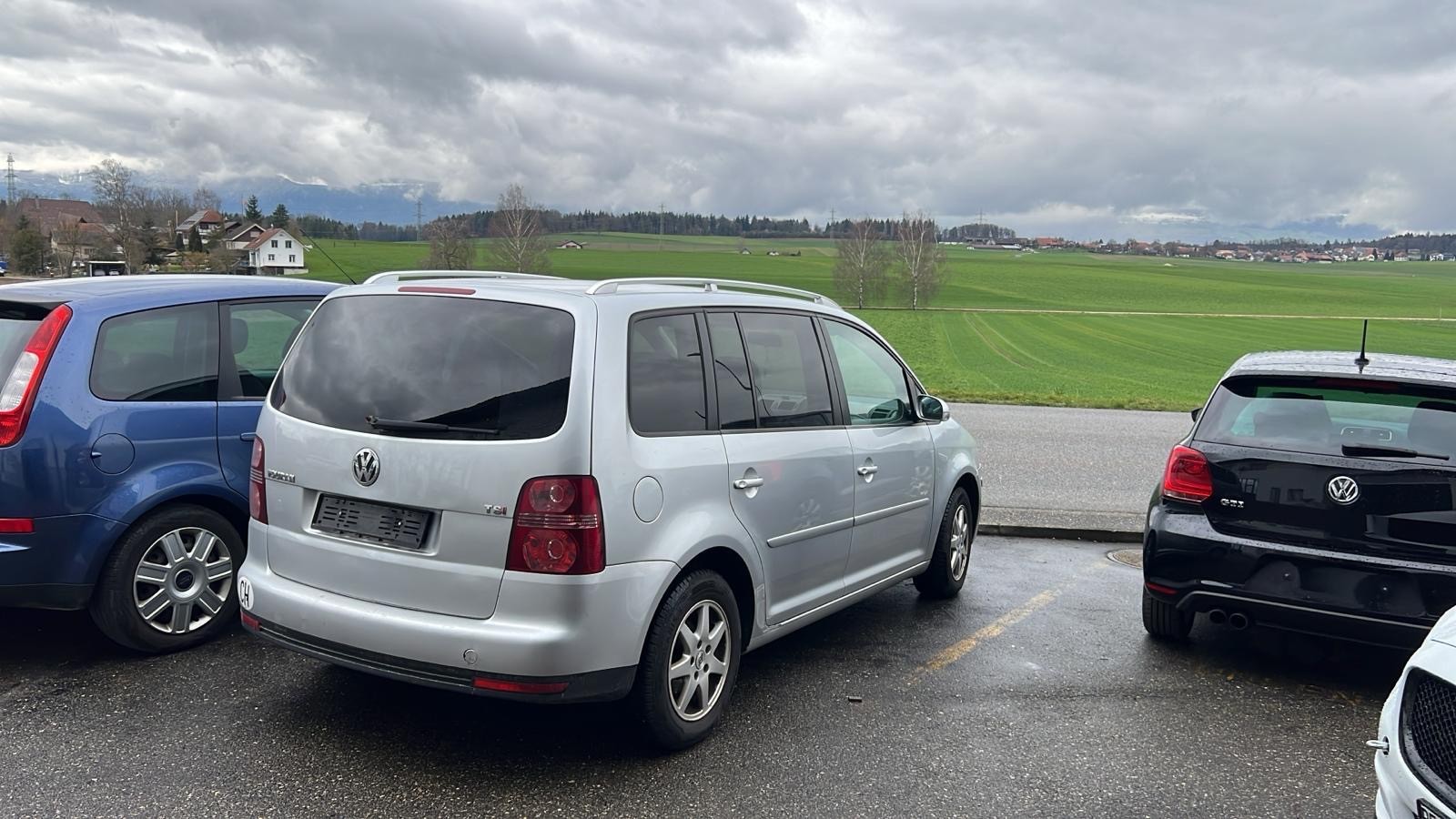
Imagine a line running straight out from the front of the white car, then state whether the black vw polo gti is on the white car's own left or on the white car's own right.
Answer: on the white car's own right

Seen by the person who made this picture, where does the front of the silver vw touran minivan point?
facing away from the viewer and to the right of the viewer

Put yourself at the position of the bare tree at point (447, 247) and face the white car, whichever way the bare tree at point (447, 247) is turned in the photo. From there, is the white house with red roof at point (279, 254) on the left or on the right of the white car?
right

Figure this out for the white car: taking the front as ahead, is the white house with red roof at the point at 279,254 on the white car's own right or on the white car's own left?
on the white car's own right

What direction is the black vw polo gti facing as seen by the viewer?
away from the camera

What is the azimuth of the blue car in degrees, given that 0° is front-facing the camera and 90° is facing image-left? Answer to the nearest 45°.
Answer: approximately 225°

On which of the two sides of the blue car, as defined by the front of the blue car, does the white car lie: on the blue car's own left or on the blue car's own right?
on the blue car's own right

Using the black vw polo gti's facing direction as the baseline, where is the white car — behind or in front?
behind

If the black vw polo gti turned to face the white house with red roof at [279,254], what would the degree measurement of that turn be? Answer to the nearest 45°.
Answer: approximately 45° to its left

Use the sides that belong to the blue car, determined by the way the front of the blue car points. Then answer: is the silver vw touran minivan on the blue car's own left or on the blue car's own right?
on the blue car's own right

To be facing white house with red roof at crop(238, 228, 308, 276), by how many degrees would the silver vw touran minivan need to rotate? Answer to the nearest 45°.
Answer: approximately 45° to its left

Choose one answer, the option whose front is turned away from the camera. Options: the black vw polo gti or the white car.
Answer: the black vw polo gti

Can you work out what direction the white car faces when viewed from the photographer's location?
facing the viewer and to the left of the viewer

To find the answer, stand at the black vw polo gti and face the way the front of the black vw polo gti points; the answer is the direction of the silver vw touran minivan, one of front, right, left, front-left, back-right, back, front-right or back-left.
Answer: back-left

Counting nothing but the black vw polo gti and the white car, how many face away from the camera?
1
